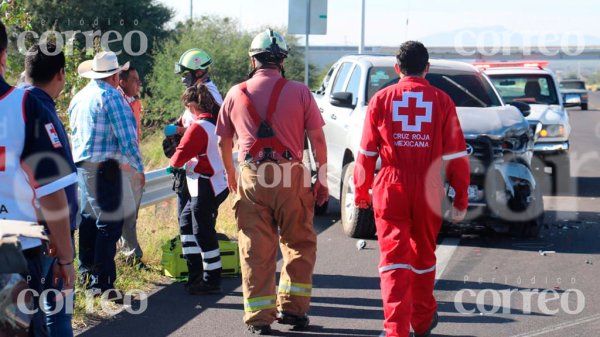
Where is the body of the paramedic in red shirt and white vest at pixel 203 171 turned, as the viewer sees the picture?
to the viewer's left

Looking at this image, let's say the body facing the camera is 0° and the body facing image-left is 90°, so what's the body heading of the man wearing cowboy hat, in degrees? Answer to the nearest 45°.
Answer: approximately 225°

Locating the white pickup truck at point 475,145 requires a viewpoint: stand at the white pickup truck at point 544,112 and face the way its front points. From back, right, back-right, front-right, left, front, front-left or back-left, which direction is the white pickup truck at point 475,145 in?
front

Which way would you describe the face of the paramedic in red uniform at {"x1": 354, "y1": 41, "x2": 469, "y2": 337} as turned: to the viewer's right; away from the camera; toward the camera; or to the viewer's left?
away from the camera

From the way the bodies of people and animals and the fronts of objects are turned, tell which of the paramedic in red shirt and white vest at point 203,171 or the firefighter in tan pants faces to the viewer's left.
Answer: the paramedic in red shirt and white vest

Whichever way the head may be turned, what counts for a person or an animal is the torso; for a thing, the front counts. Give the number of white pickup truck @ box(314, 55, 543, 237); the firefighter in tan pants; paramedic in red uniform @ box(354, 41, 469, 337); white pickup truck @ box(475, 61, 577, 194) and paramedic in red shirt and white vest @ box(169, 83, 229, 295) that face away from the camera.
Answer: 2

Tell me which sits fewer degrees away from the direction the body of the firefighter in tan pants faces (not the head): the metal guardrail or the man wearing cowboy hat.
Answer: the metal guardrail

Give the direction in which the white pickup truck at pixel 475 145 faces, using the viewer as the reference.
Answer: facing the viewer and to the right of the viewer

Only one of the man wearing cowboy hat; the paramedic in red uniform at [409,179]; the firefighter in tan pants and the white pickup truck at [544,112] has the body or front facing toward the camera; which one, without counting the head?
the white pickup truck

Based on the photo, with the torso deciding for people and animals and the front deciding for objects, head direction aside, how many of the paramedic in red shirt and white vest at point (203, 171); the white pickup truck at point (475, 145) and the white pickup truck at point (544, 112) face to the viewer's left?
1

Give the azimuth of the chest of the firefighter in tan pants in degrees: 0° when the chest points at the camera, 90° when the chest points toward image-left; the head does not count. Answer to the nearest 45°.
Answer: approximately 180°

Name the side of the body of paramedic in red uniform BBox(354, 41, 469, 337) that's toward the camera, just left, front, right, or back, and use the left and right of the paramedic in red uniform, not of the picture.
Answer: back

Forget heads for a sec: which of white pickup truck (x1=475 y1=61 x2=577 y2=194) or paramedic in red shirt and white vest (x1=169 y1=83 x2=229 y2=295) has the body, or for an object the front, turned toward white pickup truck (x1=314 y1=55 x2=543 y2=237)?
white pickup truck (x1=475 y1=61 x2=577 y2=194)

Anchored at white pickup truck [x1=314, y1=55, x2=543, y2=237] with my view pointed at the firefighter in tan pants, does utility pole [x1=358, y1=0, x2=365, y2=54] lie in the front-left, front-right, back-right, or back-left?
back-right
